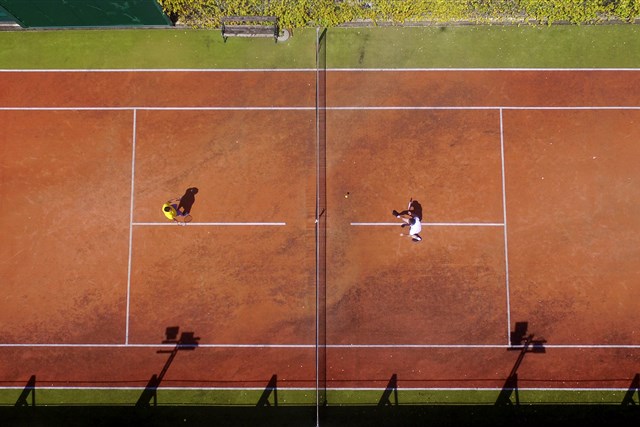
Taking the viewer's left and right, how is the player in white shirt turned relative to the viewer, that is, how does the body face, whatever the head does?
facing to the left of the viewer

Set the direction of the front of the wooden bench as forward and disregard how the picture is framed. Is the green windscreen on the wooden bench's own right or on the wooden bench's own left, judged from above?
on the wooden bench's own right

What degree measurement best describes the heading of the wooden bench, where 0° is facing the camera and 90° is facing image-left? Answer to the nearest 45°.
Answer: approximately 0°
